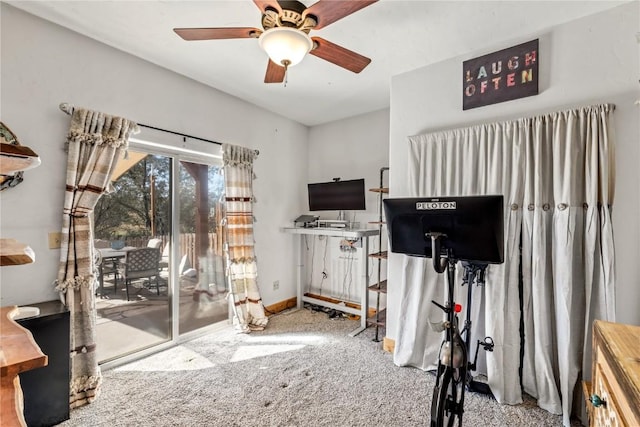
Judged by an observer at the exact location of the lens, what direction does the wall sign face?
facing the viewer and to the left of the viewer

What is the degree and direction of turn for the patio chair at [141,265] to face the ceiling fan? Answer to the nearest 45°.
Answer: approximately 135° to its left

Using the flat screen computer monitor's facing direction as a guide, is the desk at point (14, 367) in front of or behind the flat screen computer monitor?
in front

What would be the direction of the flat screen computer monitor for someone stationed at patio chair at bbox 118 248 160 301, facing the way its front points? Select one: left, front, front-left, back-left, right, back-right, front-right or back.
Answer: back-right

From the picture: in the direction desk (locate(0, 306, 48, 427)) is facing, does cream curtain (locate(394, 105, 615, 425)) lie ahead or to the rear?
ahead

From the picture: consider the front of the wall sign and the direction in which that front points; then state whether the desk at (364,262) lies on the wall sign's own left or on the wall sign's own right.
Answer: on the wall sign's own right

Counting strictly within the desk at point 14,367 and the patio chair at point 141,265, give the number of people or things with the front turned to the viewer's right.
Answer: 1

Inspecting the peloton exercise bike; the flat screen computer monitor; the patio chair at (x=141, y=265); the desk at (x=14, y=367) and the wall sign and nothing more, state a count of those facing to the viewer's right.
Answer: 1

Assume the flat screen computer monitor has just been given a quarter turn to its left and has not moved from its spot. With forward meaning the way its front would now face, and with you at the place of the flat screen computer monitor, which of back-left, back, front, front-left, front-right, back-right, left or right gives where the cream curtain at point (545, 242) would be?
front

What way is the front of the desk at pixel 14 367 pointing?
to the viewer's right

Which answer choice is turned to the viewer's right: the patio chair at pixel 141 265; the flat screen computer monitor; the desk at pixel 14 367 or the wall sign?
the desk

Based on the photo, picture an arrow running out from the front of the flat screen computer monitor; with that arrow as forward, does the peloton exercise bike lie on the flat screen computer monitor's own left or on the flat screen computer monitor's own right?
on the flat screen computer monitor's own left

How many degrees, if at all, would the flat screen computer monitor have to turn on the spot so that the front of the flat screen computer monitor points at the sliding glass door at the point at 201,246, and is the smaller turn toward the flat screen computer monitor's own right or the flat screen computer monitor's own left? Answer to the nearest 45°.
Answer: approximately 45° to the flat screen computer monitor's own right
